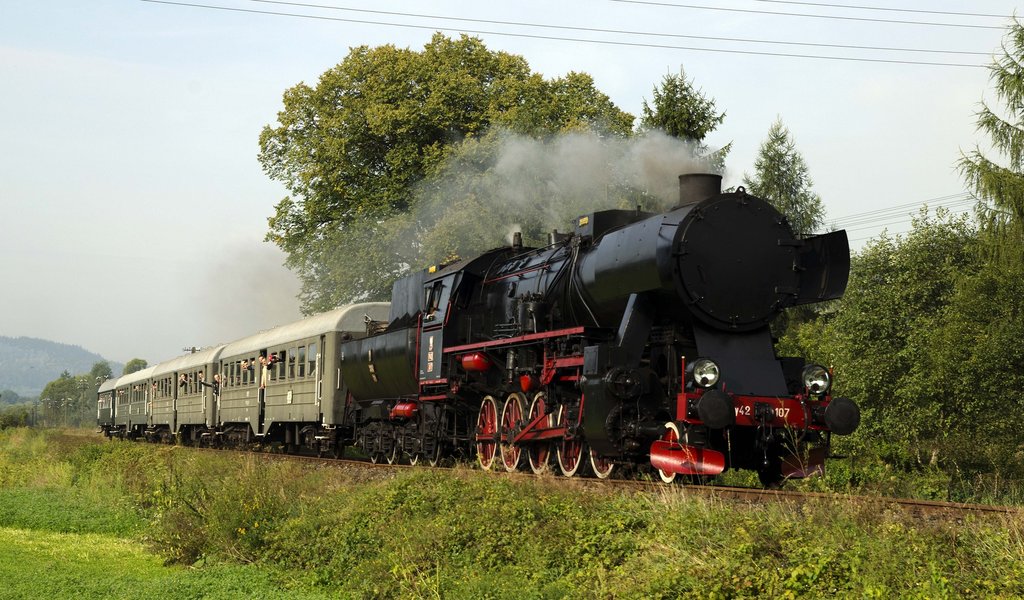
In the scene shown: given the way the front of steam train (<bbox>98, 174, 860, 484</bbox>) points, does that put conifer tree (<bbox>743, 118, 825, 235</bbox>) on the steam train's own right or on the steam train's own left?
on the steam train's own left

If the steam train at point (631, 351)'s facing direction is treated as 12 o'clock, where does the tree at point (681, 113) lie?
The tree is roughly at 8 o'clock from the steam train.

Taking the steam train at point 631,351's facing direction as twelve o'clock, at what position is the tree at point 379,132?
The tree is roughly at 7 o'clock from the steam train.

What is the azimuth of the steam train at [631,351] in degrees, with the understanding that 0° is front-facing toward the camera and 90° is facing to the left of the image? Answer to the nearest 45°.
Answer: approximately 315°
